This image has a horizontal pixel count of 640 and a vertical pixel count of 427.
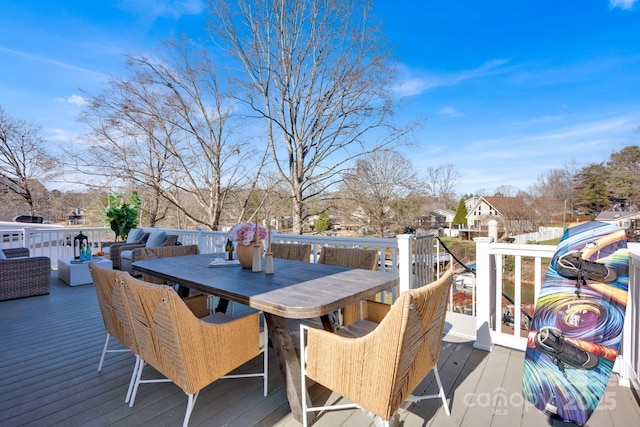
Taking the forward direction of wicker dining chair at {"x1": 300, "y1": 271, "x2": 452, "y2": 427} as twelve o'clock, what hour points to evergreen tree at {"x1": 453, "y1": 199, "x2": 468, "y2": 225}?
The evergreen tree is roughly at 2 o'clock from the wicker dining chair.

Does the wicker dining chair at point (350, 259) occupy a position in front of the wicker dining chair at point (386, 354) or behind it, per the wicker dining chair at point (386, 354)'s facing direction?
in front

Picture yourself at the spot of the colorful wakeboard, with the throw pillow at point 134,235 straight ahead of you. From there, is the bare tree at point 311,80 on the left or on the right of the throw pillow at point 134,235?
right

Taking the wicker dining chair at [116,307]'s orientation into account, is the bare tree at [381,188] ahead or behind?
ahead

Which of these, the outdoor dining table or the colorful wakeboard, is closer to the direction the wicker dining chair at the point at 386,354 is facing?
the outdoor dining table

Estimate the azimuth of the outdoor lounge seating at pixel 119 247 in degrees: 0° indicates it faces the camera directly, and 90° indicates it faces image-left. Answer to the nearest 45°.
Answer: approximately 45°

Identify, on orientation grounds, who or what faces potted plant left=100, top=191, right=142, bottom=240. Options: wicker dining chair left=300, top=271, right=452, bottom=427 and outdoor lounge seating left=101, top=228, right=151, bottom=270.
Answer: the wicker dining chair

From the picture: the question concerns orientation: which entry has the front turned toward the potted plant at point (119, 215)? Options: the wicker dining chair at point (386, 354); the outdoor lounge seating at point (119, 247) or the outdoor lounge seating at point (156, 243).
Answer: the wicker dining chair

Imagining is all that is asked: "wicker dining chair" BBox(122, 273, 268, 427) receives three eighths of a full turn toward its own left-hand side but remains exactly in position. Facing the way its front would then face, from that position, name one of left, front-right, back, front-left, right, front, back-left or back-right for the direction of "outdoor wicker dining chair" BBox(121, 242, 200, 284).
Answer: right

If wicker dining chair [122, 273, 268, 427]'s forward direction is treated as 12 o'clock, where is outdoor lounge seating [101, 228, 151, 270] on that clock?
The outdoor lounge seating is roughly at 10 o'clock from the wicker dining chair.

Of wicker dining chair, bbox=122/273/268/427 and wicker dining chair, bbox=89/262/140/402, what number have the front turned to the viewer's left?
0

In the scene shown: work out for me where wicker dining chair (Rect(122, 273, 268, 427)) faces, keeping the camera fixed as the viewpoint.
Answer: facing away from the viewer and to the right of the viewer

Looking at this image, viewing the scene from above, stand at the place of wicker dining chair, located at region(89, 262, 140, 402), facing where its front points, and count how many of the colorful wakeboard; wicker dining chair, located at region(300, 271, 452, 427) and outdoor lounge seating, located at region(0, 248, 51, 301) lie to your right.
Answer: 2
